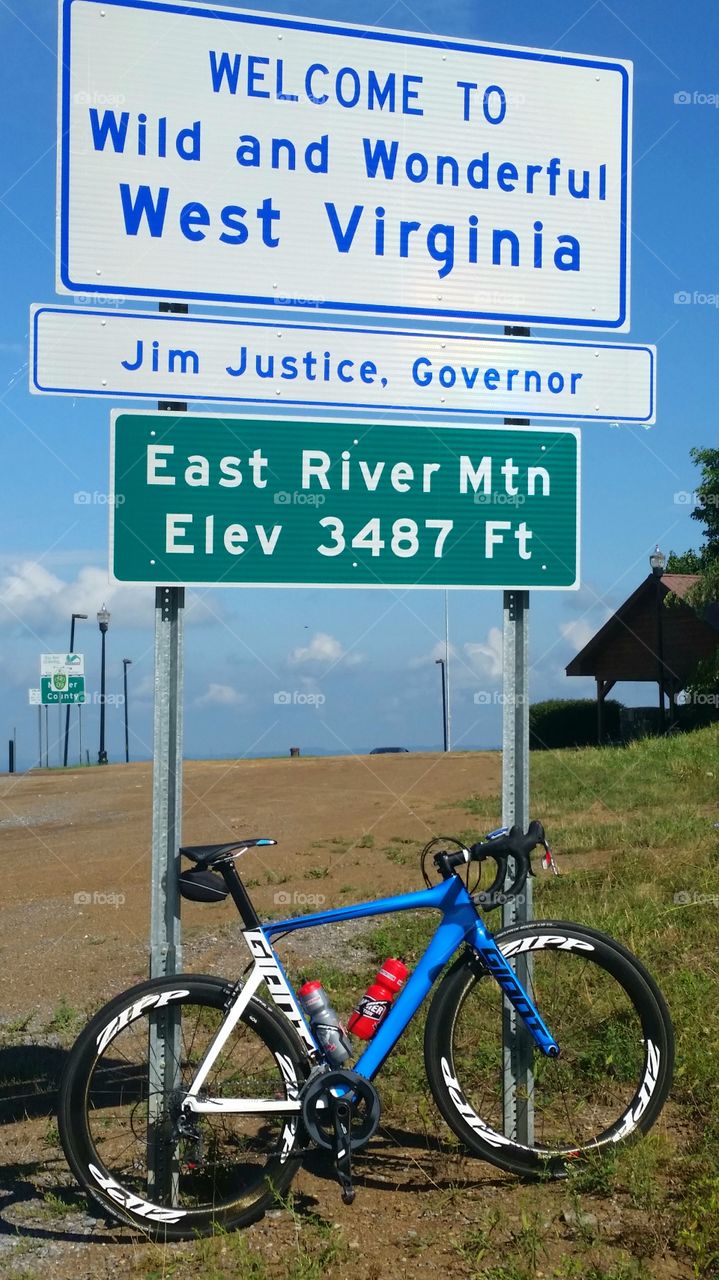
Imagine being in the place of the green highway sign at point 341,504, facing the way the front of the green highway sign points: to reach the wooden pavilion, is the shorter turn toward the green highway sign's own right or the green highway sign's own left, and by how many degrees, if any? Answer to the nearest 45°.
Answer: approximately 180°

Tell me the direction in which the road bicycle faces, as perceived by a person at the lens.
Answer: facing to the right of the viewer

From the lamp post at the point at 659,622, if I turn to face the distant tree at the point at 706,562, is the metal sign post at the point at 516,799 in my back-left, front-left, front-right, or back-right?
back-right

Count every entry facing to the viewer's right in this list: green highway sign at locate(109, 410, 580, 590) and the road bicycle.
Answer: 1

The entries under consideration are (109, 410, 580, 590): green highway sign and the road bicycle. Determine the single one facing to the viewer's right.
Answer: the road bicycle

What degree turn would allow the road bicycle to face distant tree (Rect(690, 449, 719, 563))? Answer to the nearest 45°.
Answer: approximately 90° to its left

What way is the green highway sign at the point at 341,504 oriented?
toward the camera

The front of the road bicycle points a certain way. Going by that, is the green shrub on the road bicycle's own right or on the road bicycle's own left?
on the road bicycle's own left

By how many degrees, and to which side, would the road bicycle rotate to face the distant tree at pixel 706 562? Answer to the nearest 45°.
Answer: approximately 90° to its left

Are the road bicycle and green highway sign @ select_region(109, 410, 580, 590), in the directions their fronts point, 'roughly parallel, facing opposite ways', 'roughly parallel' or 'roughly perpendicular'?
roughly perpendicular

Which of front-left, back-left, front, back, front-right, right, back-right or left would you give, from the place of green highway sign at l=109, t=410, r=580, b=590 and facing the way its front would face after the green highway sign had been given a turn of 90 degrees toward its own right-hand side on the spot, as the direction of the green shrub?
right
